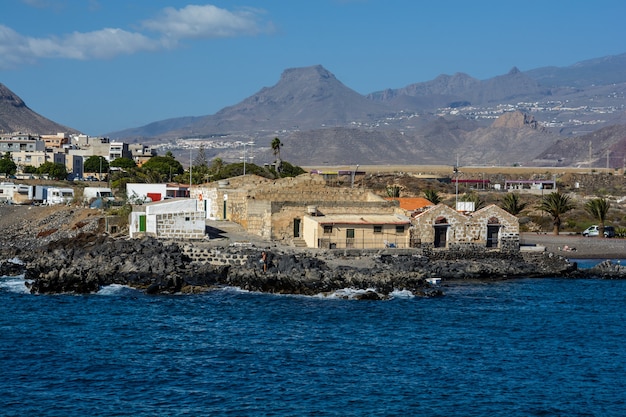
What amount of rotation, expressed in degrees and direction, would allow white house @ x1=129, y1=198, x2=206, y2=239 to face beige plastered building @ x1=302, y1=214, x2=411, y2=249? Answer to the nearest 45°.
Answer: approximately 90° to its left

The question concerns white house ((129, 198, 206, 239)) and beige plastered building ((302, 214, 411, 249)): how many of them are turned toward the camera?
2

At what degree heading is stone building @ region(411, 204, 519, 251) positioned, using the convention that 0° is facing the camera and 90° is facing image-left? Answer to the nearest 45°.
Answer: approximately 0°

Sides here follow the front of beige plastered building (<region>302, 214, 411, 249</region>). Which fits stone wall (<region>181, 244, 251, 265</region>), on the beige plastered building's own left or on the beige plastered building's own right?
on the beige plastered building's own right

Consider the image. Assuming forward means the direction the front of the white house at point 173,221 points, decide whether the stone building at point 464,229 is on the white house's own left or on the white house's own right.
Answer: on the white house's own left

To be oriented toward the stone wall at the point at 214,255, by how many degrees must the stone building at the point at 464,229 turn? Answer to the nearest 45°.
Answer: approximately 45° to its right
